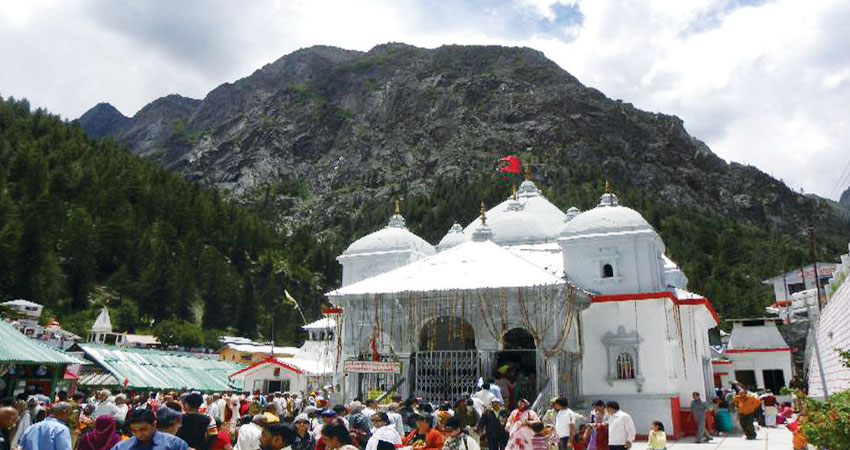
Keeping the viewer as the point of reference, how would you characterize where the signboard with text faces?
facing the viewer

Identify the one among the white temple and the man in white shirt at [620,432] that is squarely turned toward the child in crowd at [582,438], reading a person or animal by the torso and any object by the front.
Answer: the white temple

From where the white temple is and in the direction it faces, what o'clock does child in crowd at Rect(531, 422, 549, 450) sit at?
The child in crowd is roughly at 12 o'clock from the white temple.

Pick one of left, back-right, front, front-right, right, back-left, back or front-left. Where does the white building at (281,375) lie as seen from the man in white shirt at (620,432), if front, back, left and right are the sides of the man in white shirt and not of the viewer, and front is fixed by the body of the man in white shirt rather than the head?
right

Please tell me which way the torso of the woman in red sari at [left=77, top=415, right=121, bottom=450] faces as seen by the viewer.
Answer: away from the camera

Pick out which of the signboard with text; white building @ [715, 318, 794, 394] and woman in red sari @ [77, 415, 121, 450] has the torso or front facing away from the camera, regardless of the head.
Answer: the woman in red sari

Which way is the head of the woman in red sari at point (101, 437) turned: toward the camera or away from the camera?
away from the camera

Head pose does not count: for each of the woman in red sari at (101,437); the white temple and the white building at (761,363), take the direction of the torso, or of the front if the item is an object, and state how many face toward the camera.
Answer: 2

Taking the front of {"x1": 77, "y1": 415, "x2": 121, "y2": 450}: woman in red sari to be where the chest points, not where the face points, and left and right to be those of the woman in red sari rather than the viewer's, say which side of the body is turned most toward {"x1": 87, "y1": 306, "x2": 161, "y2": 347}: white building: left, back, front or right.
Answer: front

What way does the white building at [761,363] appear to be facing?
toward the camera

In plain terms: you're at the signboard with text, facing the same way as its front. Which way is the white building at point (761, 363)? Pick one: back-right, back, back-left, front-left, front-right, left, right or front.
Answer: back-left

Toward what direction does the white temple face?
toward the camera
